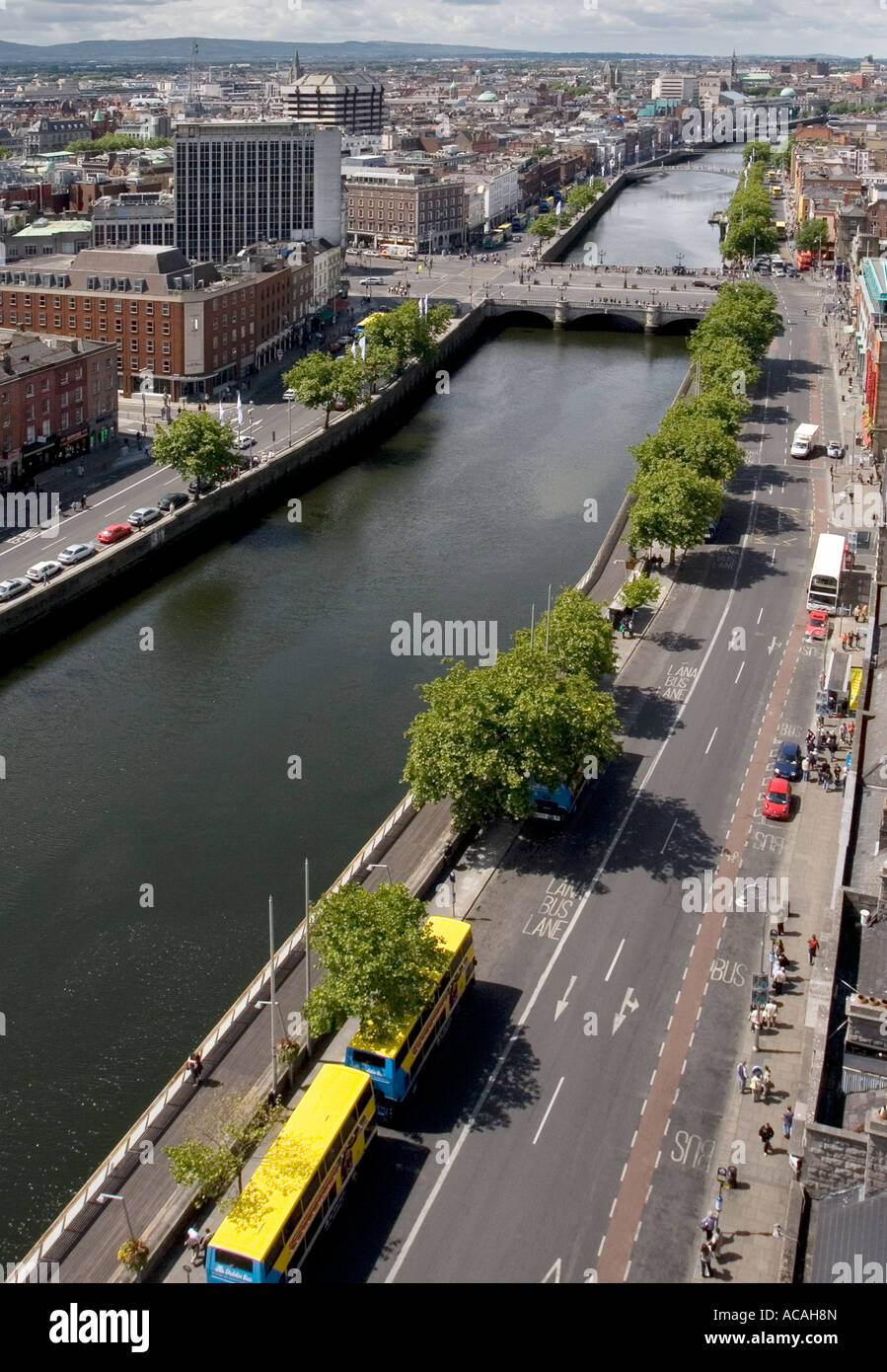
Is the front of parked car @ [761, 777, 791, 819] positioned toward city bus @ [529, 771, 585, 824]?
no

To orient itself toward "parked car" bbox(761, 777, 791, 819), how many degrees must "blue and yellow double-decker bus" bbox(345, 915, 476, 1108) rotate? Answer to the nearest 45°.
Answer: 0° — it already faces it

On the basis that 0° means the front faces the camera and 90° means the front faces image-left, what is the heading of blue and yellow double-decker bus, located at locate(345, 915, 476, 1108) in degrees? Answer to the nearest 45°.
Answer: approximately 225°

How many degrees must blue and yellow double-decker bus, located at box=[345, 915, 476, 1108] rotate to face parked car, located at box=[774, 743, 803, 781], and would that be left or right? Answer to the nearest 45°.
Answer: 0° — it already faces it

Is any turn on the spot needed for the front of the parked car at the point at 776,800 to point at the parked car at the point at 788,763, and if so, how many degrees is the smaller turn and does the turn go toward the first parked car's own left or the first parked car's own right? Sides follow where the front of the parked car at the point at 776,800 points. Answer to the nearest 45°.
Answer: approximately 180°

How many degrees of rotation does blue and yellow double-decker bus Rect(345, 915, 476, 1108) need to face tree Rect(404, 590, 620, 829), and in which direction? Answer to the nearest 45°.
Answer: approximately 45° to its left

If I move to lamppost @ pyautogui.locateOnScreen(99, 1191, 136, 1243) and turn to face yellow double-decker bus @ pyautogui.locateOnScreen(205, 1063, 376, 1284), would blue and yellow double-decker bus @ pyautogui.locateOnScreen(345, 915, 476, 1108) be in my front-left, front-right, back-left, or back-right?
front-left

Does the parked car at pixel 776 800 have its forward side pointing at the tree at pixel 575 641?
no

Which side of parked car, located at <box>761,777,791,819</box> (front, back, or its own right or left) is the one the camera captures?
front

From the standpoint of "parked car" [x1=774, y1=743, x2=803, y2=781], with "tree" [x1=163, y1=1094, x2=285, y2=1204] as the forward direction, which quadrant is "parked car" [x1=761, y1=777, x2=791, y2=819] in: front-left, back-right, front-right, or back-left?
front-left

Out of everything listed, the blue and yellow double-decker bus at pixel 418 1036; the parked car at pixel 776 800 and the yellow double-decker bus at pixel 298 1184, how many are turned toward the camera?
1

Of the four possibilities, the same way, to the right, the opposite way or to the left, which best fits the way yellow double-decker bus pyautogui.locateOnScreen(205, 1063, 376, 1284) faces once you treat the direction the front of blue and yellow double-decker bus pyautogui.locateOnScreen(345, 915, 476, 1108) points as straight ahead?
the same way

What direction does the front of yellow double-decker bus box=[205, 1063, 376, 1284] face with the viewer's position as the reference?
facing away from the viewer and to the right of the viewer

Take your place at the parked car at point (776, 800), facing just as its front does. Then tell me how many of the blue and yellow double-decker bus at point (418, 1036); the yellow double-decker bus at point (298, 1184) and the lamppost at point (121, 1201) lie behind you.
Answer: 0

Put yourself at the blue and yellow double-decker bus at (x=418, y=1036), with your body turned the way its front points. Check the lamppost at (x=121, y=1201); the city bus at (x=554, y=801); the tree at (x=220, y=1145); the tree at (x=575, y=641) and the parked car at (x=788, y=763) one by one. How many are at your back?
2
